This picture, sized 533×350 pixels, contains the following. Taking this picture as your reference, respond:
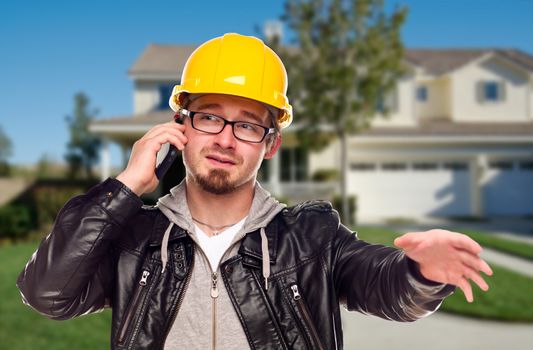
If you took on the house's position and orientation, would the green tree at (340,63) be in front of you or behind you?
in front

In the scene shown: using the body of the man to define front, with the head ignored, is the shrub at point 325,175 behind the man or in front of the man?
behind

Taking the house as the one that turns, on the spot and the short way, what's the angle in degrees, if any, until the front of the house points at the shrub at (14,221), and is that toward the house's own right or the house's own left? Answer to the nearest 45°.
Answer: approximately 45° to the house's own right

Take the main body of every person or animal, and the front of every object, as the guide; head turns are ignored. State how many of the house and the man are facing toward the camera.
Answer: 2

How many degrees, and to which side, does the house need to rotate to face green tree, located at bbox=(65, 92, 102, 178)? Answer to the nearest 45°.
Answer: approximately 135° to its right

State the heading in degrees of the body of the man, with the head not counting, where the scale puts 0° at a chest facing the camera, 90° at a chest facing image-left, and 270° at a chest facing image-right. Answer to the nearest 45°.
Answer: approximately 0°

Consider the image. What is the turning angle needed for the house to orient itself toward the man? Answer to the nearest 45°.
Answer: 0° — it already faces them

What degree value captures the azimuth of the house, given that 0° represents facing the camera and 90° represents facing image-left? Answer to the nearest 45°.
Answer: approximately 0°
